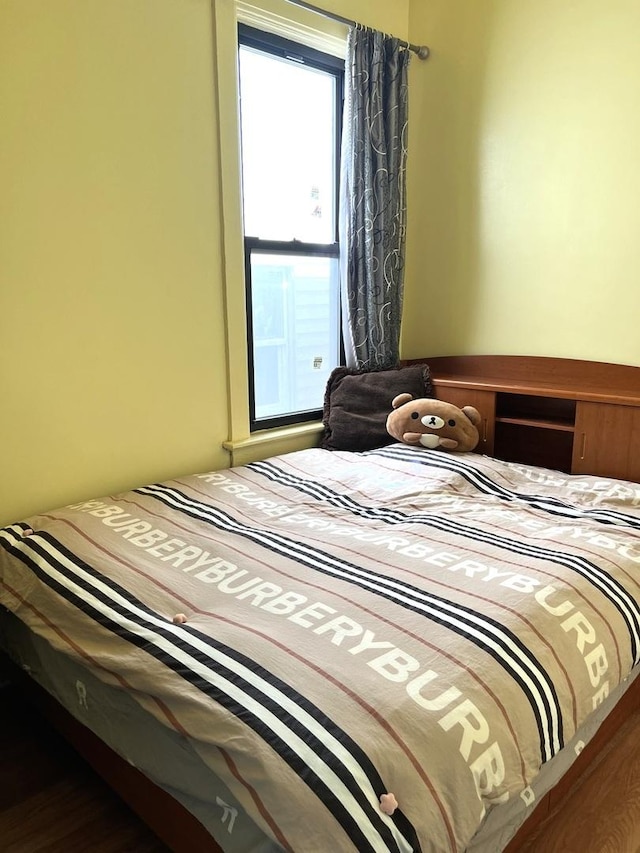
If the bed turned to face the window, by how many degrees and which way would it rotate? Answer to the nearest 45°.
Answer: approximately 135° to its right

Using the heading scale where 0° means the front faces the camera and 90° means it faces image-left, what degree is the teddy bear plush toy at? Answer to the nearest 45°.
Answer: approximately 0°

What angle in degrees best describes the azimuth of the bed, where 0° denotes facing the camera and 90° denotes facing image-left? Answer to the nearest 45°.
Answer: approximately 45°
